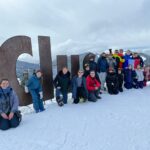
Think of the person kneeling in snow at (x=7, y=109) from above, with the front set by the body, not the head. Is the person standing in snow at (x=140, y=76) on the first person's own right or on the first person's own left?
on the first person's own left

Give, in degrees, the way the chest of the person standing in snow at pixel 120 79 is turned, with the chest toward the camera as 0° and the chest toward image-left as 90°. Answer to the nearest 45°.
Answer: approximately 0°

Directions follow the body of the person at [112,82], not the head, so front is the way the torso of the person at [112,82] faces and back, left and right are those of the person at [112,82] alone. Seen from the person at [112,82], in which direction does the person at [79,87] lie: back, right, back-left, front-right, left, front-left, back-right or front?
front-right

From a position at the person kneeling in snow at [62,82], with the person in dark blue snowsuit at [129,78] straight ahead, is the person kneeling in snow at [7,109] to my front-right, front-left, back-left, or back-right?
back-right

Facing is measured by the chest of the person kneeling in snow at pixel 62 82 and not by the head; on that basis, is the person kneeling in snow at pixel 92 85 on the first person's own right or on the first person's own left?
on the first person's own left

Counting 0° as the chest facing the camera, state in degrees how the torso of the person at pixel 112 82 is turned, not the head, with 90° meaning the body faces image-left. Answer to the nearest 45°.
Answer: approximately 0°

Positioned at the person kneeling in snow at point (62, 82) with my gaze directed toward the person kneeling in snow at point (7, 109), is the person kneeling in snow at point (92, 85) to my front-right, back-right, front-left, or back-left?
back-left
